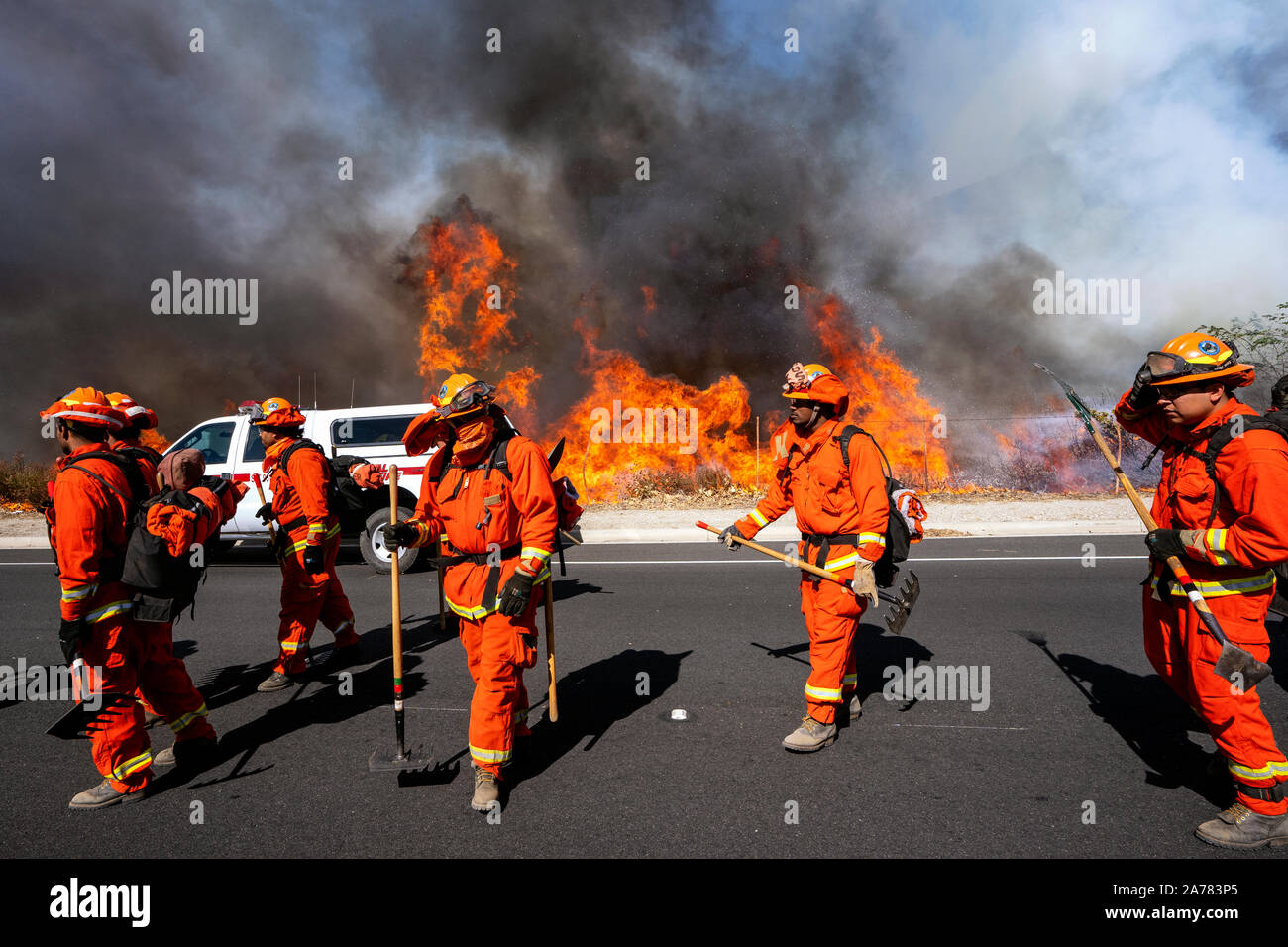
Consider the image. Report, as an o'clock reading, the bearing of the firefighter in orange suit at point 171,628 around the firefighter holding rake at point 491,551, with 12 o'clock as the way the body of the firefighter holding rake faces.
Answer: The firefighter in orange suit is roughly at 2 o'clock from the firefighter holding rake.

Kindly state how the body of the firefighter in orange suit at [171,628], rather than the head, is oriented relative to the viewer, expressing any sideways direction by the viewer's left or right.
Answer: facing to the left of the viewer

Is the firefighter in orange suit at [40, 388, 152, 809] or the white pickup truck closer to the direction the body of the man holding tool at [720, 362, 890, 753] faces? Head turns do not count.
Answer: the firefighter in orange suit

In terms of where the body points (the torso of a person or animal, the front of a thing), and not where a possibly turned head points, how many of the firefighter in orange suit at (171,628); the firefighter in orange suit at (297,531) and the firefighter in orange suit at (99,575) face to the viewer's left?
3

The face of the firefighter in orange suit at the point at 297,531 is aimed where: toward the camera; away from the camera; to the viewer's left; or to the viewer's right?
to the viewer's left

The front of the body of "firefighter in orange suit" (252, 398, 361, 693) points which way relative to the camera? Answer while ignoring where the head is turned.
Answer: to the viewer's left

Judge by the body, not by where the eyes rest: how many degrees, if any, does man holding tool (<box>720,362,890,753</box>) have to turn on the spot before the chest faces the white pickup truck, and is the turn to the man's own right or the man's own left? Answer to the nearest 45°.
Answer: approximately 90° to the man's own right

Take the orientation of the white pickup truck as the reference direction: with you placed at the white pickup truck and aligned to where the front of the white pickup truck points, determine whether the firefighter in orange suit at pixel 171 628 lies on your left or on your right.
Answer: on your left

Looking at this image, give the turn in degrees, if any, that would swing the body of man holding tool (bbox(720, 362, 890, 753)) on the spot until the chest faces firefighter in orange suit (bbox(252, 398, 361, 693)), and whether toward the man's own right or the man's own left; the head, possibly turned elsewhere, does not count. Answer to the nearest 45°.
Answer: approximately 45° to the man's own right

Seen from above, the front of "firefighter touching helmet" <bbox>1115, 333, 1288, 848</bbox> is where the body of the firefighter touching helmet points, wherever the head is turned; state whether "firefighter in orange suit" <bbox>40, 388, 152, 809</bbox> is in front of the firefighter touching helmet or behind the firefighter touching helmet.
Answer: in front

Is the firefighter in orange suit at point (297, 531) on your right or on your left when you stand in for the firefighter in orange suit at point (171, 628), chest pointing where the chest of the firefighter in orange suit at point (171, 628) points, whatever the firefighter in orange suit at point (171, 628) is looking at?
on your right

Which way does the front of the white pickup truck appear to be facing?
to the viewer's left
